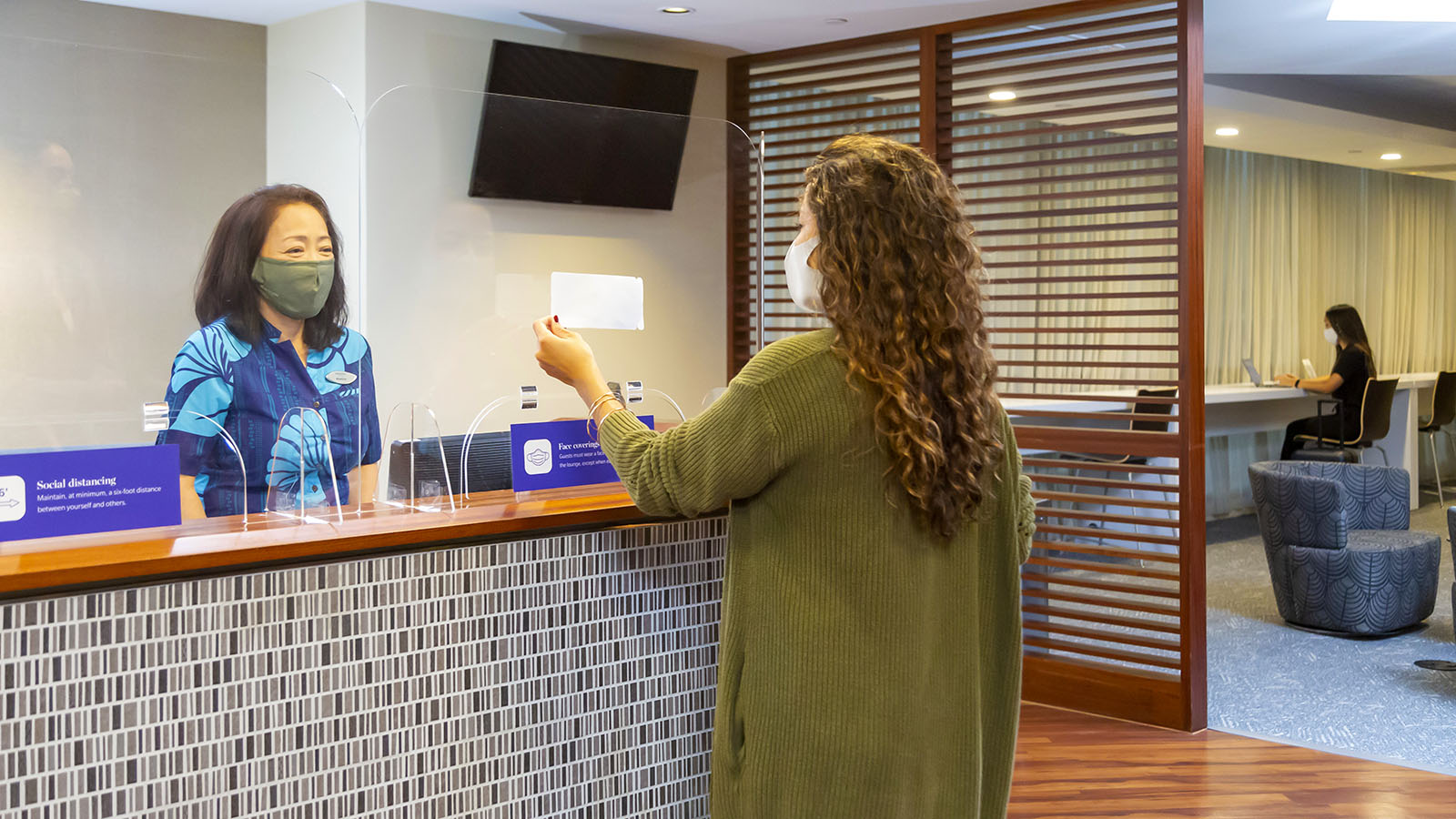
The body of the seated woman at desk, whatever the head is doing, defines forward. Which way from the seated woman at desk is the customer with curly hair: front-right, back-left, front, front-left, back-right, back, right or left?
left

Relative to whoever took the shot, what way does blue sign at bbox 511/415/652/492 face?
facing the viewer and to the right of the viewer

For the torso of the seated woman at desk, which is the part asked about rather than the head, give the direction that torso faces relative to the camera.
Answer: to the viewer's left

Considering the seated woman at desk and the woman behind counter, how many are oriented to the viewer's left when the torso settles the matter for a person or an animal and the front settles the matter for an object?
1

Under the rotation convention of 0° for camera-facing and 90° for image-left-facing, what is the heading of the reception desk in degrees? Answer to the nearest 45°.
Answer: approximately 315°

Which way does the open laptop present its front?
to the viewer's right

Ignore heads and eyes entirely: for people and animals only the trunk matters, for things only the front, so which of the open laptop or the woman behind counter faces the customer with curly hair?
the woman behind counter

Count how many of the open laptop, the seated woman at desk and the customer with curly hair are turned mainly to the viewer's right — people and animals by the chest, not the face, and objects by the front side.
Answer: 1

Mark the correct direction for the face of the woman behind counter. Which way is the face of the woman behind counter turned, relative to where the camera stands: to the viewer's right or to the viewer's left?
to the viewer's right

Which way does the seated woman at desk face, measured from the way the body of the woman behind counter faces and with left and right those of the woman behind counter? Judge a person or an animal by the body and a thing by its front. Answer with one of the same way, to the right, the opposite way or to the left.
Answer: the opposite way

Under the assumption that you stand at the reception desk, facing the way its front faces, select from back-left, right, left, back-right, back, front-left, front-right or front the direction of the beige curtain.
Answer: left

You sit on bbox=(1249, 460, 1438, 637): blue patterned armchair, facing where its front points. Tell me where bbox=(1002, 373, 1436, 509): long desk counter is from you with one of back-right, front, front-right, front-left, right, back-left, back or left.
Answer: back-left

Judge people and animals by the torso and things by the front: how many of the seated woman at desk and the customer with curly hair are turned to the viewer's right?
0
